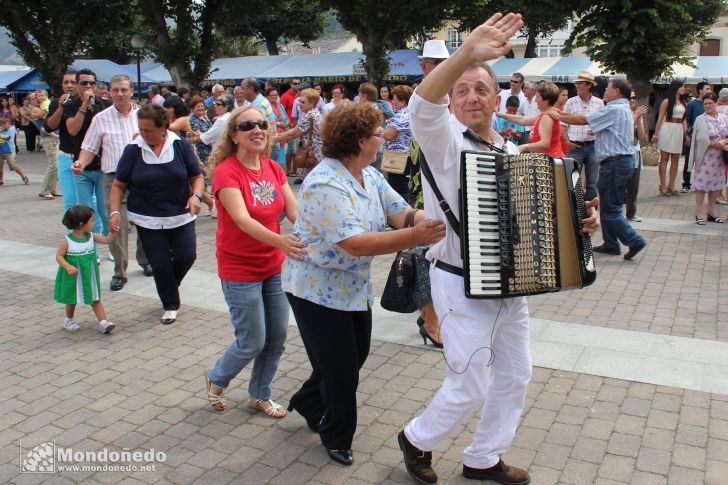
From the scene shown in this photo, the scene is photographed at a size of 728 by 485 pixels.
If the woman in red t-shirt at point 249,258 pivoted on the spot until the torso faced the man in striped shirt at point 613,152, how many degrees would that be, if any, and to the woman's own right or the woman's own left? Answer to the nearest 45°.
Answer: approximately 90° to the woman's own left

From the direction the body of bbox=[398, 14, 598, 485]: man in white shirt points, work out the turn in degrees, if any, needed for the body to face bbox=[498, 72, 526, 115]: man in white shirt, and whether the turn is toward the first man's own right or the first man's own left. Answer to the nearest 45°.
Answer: approximately 135° to the first man's own left

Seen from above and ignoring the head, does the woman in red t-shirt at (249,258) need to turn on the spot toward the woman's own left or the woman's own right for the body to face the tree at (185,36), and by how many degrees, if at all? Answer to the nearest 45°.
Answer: approximately 135° to the woman's own left

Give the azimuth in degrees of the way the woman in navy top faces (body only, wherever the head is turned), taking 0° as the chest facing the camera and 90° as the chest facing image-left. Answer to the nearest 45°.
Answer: approximately 0°

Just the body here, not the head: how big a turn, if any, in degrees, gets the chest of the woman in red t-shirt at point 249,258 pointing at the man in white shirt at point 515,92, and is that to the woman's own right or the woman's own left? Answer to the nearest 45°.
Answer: approximately 90° to the woman's own left

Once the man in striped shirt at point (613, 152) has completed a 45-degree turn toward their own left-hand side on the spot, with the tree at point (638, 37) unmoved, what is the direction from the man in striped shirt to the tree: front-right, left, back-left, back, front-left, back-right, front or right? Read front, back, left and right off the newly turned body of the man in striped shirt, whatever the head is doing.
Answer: back-right

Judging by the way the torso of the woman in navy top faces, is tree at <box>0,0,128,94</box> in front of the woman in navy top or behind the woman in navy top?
behind

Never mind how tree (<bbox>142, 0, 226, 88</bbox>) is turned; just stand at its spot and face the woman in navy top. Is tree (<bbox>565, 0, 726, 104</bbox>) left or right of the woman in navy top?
left

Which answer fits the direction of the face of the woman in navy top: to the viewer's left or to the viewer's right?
to the viewer's left

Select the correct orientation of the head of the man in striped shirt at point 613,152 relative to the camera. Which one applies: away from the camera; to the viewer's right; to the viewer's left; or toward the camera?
to the viewer's left

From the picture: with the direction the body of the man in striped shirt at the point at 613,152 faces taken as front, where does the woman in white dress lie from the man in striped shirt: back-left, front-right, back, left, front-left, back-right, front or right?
right

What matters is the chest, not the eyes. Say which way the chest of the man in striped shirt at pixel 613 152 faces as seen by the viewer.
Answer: to the viewer's left

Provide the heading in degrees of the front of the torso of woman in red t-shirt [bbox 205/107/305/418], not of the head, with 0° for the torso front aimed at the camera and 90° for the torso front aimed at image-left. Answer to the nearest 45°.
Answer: approximately 315°
